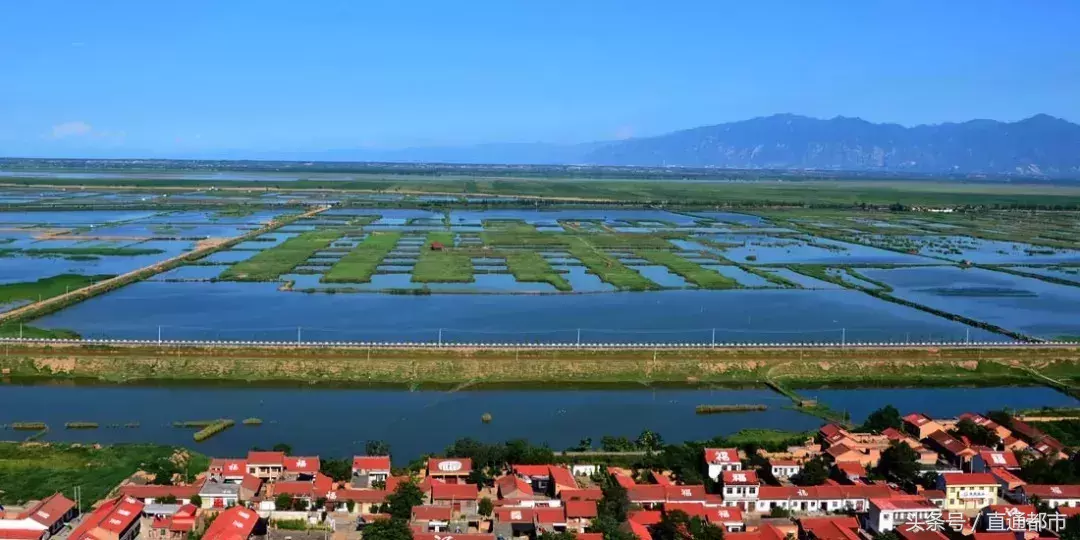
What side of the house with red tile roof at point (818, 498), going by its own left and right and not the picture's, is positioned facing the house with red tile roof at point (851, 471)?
back

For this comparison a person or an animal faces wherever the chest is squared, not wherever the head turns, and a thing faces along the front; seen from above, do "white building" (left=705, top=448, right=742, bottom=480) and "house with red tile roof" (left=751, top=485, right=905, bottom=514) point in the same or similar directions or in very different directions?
same or similar directions

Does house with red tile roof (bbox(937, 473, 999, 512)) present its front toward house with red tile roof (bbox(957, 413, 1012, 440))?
no

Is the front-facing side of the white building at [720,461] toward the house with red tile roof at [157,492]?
no

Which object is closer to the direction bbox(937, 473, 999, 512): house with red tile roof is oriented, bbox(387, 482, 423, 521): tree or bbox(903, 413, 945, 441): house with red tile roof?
the tree

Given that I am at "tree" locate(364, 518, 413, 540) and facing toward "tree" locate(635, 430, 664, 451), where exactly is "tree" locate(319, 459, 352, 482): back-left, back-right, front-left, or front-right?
front-left

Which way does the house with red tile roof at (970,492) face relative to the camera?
toward the camera

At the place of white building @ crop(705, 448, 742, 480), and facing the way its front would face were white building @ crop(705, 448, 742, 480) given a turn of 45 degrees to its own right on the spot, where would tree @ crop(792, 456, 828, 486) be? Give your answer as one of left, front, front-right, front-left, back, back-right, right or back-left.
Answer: back-left

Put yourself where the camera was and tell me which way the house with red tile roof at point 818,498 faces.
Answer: facing the viewer

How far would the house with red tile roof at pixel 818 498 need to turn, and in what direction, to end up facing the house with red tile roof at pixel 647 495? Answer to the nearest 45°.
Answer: approximately 45° to its right

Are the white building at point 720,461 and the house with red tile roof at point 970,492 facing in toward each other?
no

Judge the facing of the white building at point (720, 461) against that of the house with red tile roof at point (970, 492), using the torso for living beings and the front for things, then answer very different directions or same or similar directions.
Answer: same or similar directions

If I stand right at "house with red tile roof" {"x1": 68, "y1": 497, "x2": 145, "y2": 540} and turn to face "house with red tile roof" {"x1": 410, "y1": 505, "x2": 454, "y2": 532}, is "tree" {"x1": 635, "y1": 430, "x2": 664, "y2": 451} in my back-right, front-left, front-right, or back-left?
front-left

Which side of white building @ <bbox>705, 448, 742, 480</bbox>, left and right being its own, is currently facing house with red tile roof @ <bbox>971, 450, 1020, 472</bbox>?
left

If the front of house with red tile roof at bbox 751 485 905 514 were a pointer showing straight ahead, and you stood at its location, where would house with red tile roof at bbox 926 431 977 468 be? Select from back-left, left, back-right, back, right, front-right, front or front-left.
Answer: back-left
